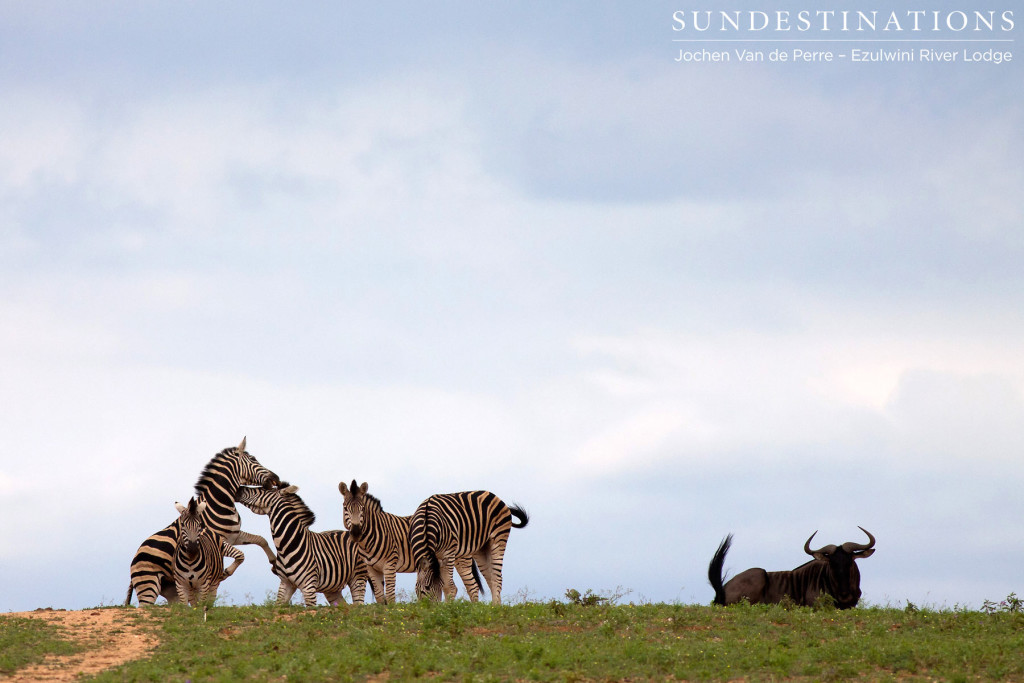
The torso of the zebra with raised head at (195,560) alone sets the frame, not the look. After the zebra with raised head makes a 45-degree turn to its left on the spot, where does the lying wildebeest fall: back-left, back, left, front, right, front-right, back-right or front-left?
front-left

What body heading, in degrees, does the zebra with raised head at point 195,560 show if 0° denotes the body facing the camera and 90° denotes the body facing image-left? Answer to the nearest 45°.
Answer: approximately 0°

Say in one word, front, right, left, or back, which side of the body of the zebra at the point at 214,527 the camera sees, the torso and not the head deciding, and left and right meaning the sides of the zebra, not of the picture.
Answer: right

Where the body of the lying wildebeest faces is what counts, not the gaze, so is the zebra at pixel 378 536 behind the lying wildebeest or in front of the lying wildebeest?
behind

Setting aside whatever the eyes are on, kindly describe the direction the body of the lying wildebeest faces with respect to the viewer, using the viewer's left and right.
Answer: facing to the right of the viewer

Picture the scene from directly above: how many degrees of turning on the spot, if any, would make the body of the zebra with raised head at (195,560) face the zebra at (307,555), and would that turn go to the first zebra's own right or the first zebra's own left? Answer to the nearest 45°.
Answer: approximately 90° to the first zebra's own left
